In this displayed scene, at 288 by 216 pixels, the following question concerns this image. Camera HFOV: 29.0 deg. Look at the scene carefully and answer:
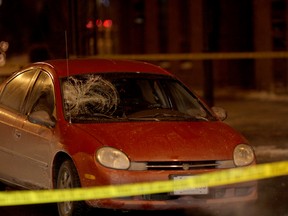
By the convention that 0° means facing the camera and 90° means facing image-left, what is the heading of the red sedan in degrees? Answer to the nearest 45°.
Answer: approximately 315°
